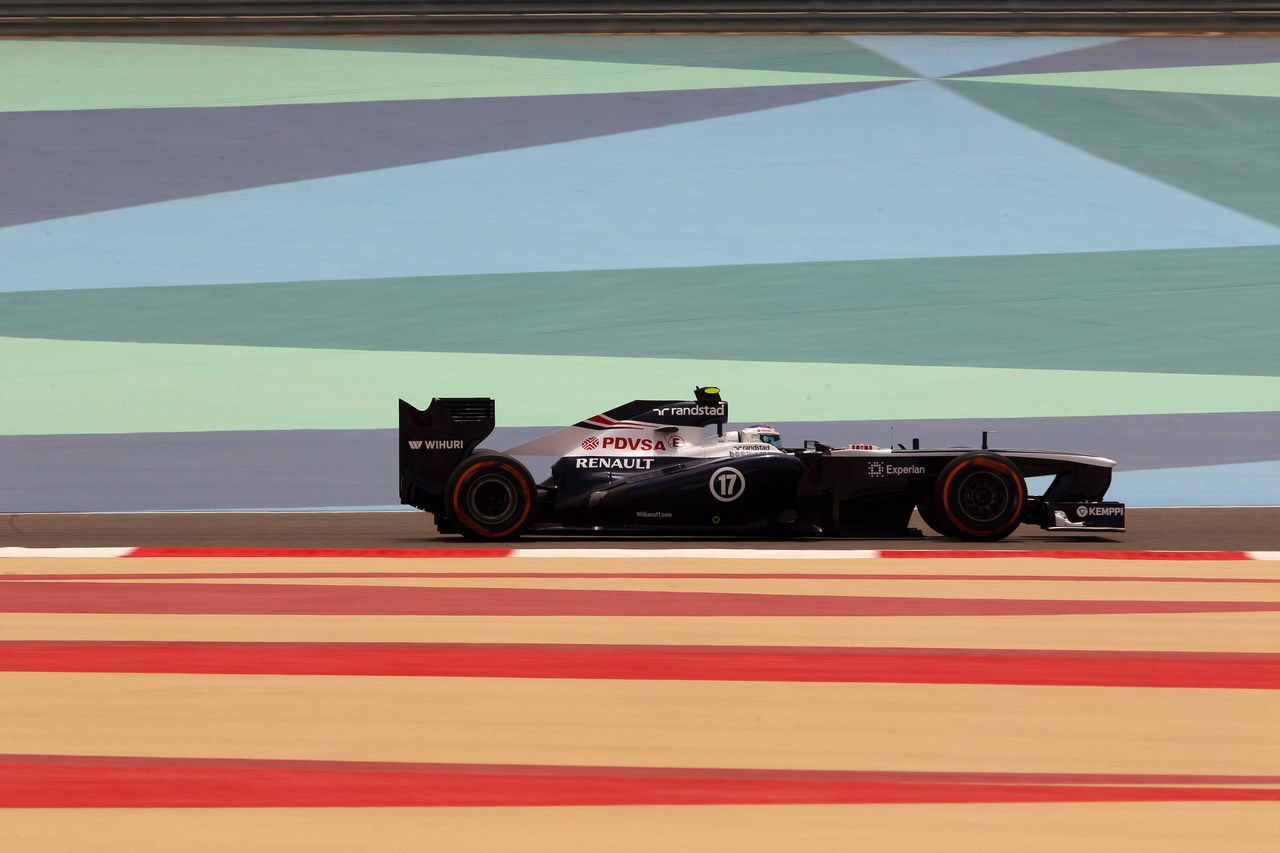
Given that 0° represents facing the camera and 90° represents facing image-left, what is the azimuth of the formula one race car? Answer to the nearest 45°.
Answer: approximately 270°
